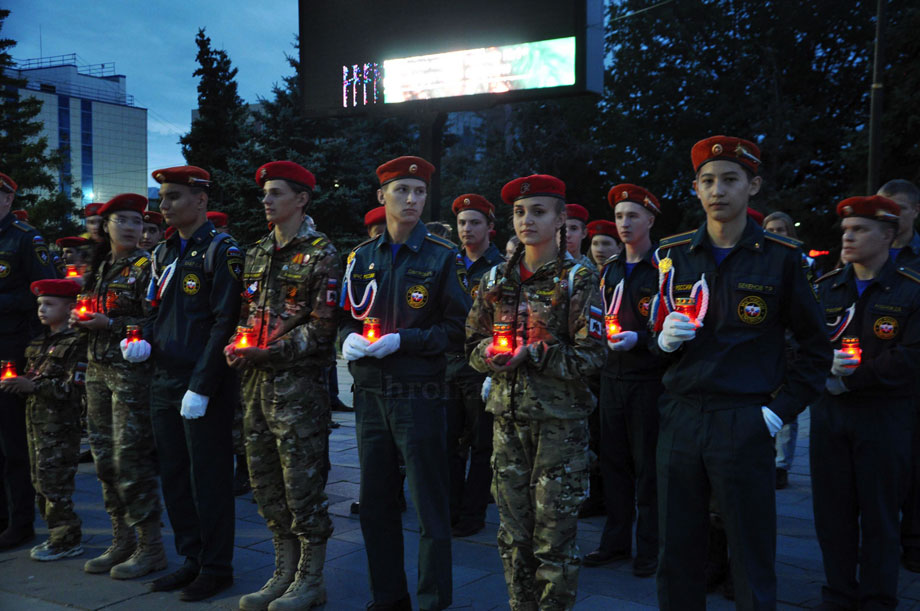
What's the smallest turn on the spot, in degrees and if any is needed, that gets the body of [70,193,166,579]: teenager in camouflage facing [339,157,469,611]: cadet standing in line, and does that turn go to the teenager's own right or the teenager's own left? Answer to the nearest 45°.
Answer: approximately 90° to the teenager's own left

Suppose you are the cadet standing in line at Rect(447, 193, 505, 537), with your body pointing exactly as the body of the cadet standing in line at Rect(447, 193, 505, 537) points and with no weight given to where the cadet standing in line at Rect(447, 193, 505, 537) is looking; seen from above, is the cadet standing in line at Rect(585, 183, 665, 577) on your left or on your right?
on your left

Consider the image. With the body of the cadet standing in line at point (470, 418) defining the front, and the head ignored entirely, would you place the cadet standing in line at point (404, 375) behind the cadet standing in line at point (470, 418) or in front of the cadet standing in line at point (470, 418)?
in front

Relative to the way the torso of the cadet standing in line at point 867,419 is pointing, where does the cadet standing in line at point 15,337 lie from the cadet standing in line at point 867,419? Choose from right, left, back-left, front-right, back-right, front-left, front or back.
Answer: front-right

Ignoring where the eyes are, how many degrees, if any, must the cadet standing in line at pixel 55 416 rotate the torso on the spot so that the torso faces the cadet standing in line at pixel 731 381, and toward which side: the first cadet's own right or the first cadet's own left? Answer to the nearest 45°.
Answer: approximately 90° to the first cadet's own left

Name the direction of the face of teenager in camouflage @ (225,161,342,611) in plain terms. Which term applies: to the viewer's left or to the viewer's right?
to the viewer's left

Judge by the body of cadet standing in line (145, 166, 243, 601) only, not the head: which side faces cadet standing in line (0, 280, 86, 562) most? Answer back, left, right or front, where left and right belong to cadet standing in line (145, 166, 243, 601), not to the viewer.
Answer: right

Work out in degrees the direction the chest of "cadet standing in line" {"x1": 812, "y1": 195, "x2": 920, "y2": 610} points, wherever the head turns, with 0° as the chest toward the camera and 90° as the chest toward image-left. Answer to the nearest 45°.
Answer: approximately 45°

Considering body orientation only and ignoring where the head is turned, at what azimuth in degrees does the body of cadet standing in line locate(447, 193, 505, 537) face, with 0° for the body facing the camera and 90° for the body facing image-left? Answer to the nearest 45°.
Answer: approximately 45°
